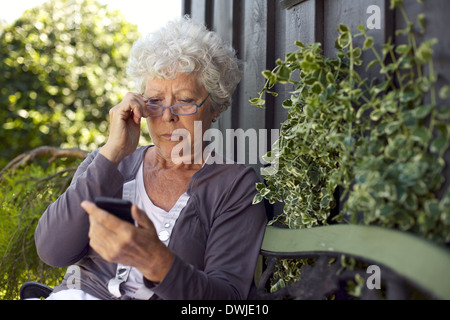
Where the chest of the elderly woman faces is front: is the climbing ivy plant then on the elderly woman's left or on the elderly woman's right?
on the elderly woman's left

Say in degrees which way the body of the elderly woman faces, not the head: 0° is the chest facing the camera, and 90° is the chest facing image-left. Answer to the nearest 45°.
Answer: approximately 45°

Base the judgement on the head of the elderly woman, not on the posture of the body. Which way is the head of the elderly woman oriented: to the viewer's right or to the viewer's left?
to the viewer's left
